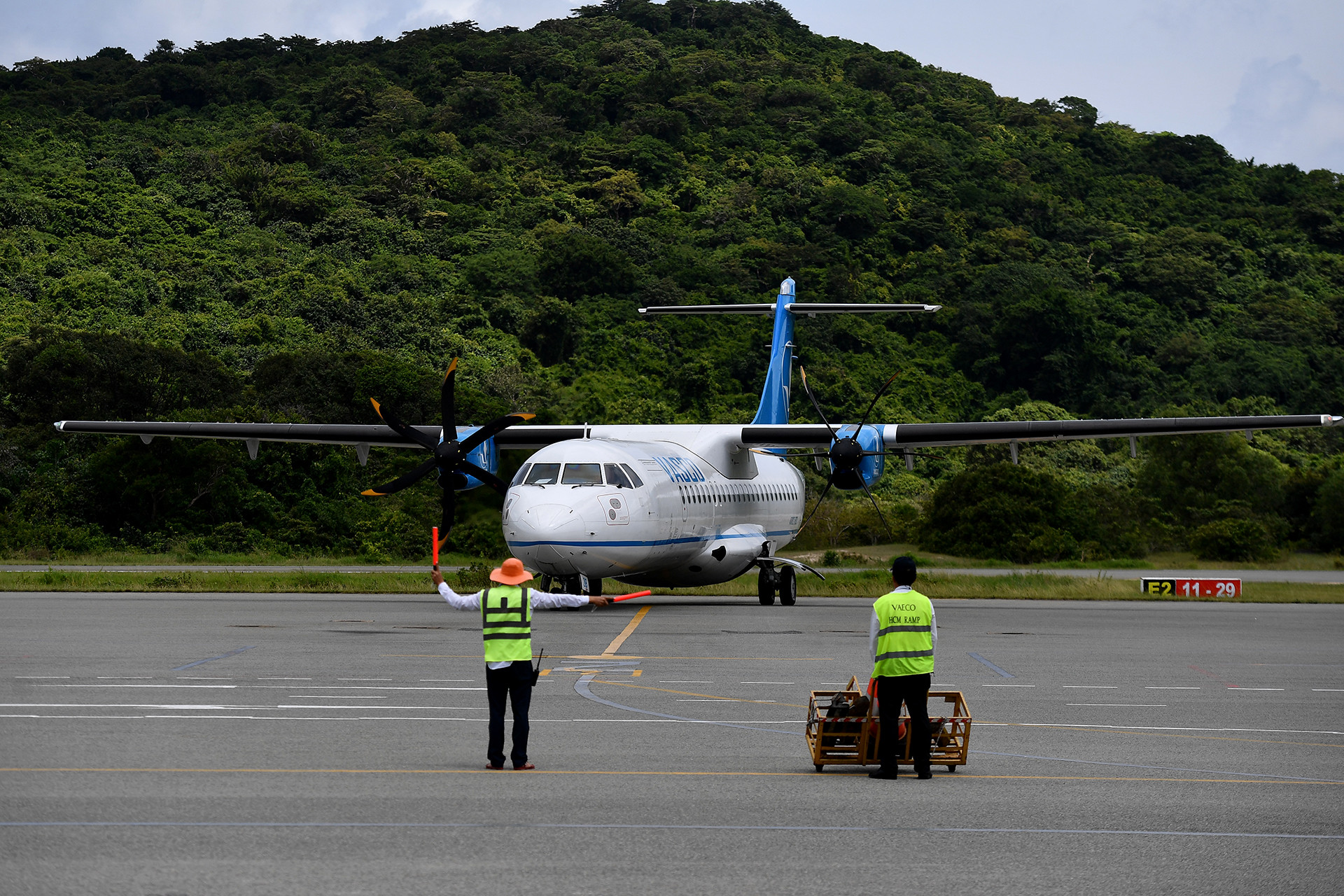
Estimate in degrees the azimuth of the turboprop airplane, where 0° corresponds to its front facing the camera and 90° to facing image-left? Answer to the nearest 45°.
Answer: approximately 0°

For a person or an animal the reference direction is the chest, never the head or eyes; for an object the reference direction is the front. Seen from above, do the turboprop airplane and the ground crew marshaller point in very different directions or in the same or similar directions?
very different directions

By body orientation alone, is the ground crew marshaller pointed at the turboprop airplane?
yes

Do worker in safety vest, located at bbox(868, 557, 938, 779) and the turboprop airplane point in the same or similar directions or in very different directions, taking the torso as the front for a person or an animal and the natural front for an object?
very different directions

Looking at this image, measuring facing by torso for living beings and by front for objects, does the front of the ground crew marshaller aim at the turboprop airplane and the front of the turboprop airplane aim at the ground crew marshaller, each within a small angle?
yes

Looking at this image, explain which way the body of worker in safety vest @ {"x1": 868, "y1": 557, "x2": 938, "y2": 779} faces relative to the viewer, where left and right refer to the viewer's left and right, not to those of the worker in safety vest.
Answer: facing away from the viewer

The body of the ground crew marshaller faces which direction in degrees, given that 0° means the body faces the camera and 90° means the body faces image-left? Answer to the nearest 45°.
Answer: approximately 180°

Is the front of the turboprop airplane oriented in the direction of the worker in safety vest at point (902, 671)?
yes

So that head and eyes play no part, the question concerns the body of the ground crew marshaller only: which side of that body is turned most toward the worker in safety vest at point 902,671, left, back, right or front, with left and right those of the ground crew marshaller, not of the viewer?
right

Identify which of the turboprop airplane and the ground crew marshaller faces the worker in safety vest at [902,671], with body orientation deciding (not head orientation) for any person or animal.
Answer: the turboprop airplane

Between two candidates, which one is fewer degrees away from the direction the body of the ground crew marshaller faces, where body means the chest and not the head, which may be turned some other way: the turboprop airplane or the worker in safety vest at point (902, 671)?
the turboprop airplane

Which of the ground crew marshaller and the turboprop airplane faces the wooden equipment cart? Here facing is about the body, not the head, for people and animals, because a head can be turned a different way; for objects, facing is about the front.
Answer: the turboprop airplane
